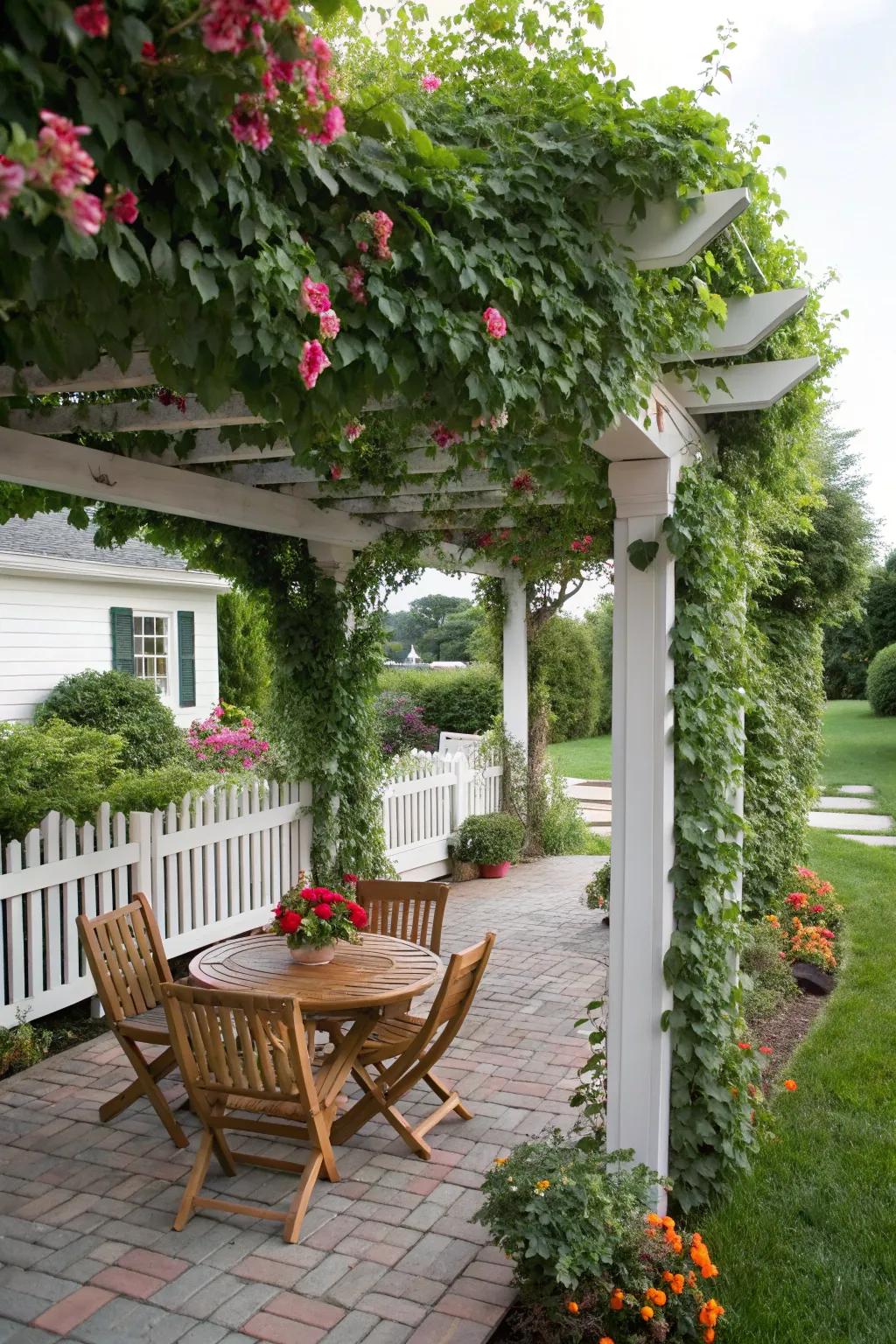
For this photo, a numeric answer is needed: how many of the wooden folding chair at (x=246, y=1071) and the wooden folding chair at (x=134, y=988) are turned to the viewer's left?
0

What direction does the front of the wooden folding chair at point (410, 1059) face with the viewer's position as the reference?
facing away from the viewer and to the left of the viewer

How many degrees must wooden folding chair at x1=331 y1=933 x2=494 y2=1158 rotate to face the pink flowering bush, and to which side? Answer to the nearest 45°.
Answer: approximately 45° to its right

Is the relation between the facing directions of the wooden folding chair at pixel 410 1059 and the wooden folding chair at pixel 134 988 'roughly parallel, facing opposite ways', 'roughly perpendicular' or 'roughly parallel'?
roughly parallel, facing opposite ways

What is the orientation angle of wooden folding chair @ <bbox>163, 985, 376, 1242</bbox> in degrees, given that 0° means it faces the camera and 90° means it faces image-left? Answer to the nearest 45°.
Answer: approximately 225°

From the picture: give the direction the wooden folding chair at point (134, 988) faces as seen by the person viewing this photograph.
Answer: facing the viewer and to the right of the viewer

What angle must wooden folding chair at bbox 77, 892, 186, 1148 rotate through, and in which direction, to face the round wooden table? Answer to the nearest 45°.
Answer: approximately 45° to its left

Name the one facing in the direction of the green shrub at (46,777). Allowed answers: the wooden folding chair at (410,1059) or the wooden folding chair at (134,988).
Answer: the wooden folding chair at (410,1059)

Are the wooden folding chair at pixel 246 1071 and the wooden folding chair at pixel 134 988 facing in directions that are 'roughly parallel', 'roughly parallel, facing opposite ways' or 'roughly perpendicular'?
roughly perpendicular

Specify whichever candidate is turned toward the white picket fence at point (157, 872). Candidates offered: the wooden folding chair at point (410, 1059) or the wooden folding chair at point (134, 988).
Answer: the wooden folding chair at point (410, 1059)

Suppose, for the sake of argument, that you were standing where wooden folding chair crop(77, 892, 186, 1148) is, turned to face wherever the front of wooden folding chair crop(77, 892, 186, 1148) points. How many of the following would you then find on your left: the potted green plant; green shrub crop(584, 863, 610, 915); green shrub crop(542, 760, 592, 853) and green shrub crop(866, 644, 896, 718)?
4

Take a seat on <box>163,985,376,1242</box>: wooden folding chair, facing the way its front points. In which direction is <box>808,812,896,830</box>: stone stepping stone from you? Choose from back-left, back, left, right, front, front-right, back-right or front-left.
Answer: front

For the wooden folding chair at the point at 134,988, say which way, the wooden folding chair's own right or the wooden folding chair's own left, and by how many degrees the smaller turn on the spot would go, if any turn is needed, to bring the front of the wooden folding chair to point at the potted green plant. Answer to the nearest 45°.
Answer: approximately 90° to the wooden folding chair's own left

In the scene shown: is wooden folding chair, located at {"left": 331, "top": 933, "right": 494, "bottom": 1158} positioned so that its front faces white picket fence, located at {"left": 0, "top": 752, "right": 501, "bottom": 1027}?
yes
